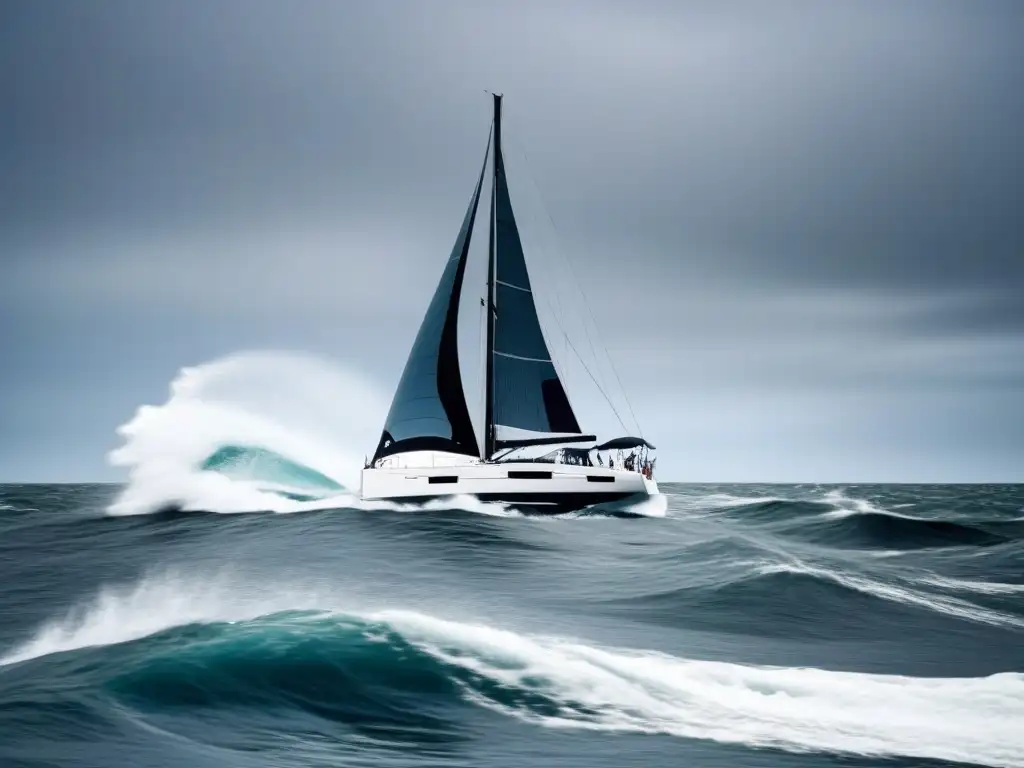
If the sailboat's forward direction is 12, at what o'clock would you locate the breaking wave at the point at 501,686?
The breaking wave is roughly at 9 o'clock from the sailboat.

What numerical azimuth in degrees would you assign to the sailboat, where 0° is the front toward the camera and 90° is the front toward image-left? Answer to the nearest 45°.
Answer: approximately 90°
